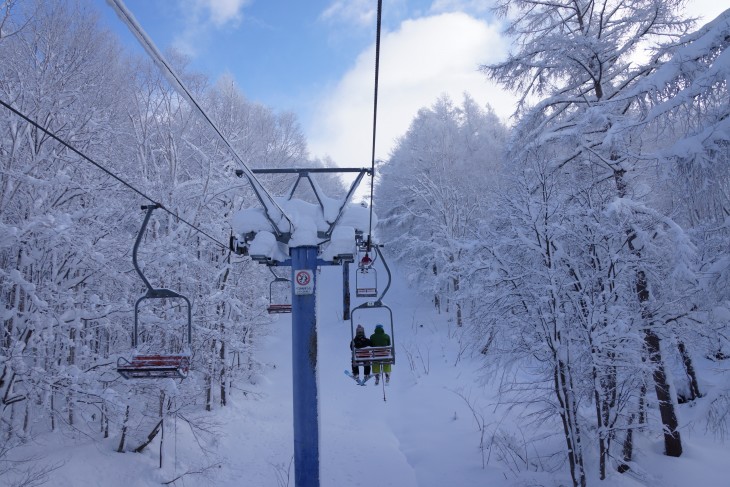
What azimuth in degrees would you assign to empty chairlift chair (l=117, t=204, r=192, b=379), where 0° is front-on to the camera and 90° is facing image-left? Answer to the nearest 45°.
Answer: approximately 45°

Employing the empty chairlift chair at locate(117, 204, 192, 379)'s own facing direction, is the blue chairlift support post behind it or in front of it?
behind

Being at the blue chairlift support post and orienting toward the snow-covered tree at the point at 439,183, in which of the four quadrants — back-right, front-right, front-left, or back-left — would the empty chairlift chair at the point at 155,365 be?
back-left

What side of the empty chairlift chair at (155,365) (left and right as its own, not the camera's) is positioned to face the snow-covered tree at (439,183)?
back
